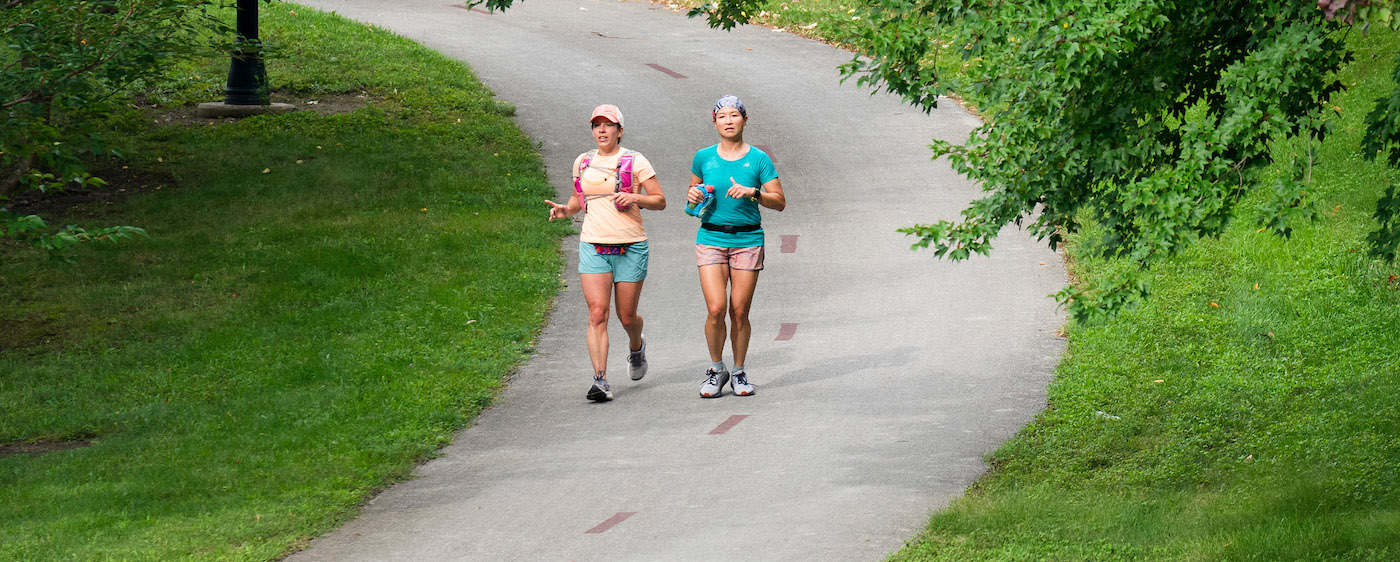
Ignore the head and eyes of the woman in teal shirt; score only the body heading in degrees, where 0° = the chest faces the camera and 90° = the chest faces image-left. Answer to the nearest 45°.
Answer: approximately 0°

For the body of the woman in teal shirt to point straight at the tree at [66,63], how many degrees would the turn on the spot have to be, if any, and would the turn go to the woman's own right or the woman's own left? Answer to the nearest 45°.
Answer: approximately 90° to the woman's own right

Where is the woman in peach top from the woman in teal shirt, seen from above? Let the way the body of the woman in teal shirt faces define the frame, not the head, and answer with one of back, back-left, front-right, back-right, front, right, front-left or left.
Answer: right
